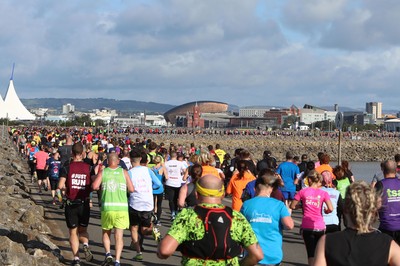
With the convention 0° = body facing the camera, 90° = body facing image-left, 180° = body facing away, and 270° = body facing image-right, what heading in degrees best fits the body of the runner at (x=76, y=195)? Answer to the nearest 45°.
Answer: approximately 180°

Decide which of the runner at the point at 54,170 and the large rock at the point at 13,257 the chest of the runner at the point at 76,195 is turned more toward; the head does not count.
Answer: the runner

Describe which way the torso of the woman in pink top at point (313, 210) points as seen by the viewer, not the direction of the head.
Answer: away from the camera

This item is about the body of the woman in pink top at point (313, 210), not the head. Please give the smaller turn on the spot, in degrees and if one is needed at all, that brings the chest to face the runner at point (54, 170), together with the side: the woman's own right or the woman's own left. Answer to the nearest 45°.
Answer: approximately 45° to the woman's own left

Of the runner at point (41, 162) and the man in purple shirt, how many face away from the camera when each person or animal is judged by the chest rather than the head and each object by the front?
2

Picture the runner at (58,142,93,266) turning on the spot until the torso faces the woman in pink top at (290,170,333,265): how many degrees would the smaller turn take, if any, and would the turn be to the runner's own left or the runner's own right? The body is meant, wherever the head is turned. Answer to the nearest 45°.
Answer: approximately 135° to the runner's own right

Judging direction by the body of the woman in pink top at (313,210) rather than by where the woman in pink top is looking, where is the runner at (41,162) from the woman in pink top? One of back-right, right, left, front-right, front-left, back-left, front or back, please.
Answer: front-left

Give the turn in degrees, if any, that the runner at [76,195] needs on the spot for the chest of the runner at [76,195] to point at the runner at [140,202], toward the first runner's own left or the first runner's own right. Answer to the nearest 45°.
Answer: approximately 90° to the first runner's own right

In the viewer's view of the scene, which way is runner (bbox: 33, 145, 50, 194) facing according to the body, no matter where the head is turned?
away from the camera

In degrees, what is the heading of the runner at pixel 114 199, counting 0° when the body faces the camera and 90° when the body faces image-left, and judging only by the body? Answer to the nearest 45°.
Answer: approximately 180°

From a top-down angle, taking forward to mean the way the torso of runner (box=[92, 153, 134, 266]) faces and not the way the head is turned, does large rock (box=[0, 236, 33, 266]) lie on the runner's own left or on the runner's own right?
on the runner's own left

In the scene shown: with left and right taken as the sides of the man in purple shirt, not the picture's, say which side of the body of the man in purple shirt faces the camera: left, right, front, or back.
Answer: back
